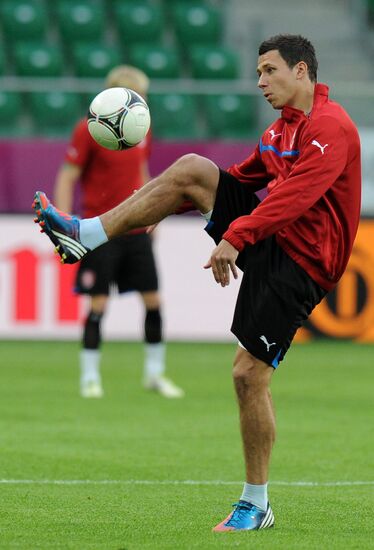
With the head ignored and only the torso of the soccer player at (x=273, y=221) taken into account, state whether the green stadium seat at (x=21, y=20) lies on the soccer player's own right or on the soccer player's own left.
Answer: on the soccer player's own right

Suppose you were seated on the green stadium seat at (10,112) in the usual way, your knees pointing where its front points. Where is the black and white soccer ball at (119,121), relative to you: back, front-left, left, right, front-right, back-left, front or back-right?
front

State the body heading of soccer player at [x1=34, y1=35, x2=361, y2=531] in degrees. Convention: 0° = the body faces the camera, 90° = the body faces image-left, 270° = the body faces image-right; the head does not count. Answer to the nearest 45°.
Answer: approximately 90°

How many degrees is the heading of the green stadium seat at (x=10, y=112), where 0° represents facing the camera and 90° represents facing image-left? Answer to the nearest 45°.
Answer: approximately 0°

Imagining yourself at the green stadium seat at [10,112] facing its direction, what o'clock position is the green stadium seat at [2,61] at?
the green stadium seat at [2,61] is roughly at 6 o'clock from the green stadium seat at [10,112].

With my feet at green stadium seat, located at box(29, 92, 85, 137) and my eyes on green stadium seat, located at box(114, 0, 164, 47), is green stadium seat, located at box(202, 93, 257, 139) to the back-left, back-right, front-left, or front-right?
front-right

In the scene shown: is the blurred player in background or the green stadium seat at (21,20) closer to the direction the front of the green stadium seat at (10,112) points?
the blurred player in background

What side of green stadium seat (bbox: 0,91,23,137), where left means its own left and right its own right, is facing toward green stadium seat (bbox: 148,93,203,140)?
left

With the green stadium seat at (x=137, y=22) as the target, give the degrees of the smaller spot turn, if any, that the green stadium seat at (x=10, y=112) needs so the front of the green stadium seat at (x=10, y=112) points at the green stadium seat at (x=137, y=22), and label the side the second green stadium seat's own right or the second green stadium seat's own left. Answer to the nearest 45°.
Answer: approximately 135° to the second green stadium seat's own left

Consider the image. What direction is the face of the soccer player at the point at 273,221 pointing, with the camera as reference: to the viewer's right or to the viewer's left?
to the viewer's left

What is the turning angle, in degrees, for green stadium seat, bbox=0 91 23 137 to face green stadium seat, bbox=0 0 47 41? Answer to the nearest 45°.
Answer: approximately 180°

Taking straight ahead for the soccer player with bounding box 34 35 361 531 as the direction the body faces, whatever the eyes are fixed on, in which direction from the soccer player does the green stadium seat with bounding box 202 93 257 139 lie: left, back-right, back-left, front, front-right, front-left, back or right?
right

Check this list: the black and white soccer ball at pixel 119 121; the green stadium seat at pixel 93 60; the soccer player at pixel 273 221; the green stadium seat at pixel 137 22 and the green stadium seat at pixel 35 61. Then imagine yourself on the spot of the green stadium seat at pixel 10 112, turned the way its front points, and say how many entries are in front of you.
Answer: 2
